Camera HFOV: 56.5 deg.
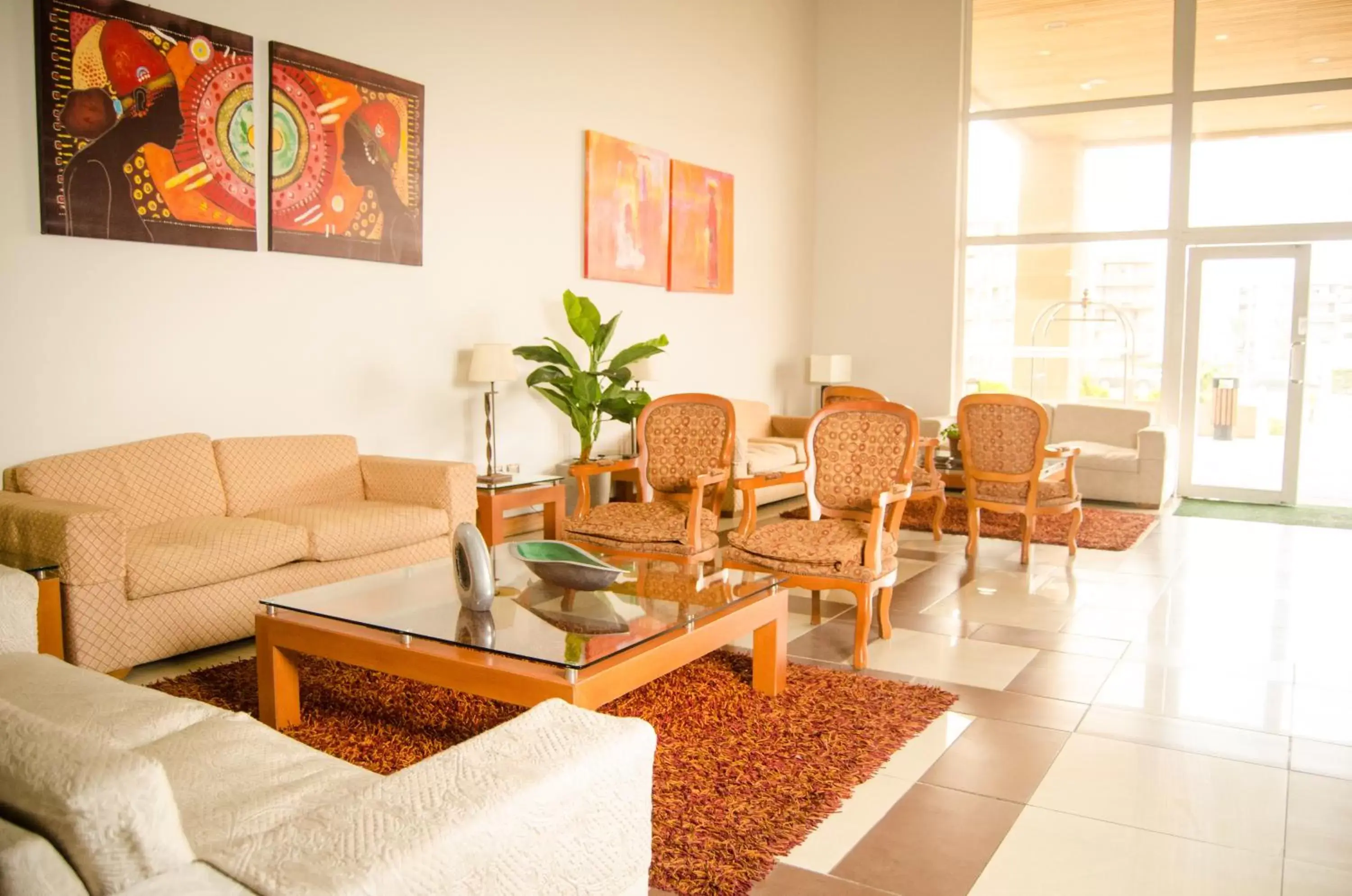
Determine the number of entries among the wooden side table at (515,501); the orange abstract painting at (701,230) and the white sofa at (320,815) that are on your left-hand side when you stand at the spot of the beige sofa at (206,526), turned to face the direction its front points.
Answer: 2

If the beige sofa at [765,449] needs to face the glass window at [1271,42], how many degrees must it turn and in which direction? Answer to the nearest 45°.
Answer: approximately 45° to its left

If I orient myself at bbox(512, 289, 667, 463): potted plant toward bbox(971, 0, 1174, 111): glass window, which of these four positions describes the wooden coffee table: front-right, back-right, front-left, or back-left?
back-right

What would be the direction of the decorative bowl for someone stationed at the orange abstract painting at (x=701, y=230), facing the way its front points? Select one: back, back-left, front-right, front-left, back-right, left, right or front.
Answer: front-right

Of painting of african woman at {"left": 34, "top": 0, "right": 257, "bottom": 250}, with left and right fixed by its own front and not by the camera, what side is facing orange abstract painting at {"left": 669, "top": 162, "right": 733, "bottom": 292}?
left

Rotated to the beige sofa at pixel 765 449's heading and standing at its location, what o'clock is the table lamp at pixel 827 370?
The table lamp is roughly at 8 o'clock from the beige sofa.

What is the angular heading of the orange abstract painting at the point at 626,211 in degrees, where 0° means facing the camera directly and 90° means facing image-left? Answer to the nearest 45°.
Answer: approximately 315°

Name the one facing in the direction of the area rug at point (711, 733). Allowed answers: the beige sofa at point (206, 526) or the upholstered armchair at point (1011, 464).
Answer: the beige sofa

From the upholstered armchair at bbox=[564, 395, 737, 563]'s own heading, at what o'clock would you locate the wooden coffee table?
The wooden coffee table is roughly at 11 o'clock from the upholstered armchair.

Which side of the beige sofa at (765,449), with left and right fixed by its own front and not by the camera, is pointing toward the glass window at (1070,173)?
left

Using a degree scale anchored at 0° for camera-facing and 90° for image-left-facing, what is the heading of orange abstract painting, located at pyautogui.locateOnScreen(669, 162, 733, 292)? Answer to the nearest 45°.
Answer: approximately 315°

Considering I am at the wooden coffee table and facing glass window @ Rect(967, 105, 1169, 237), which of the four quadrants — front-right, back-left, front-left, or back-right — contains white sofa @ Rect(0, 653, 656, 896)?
back-right
